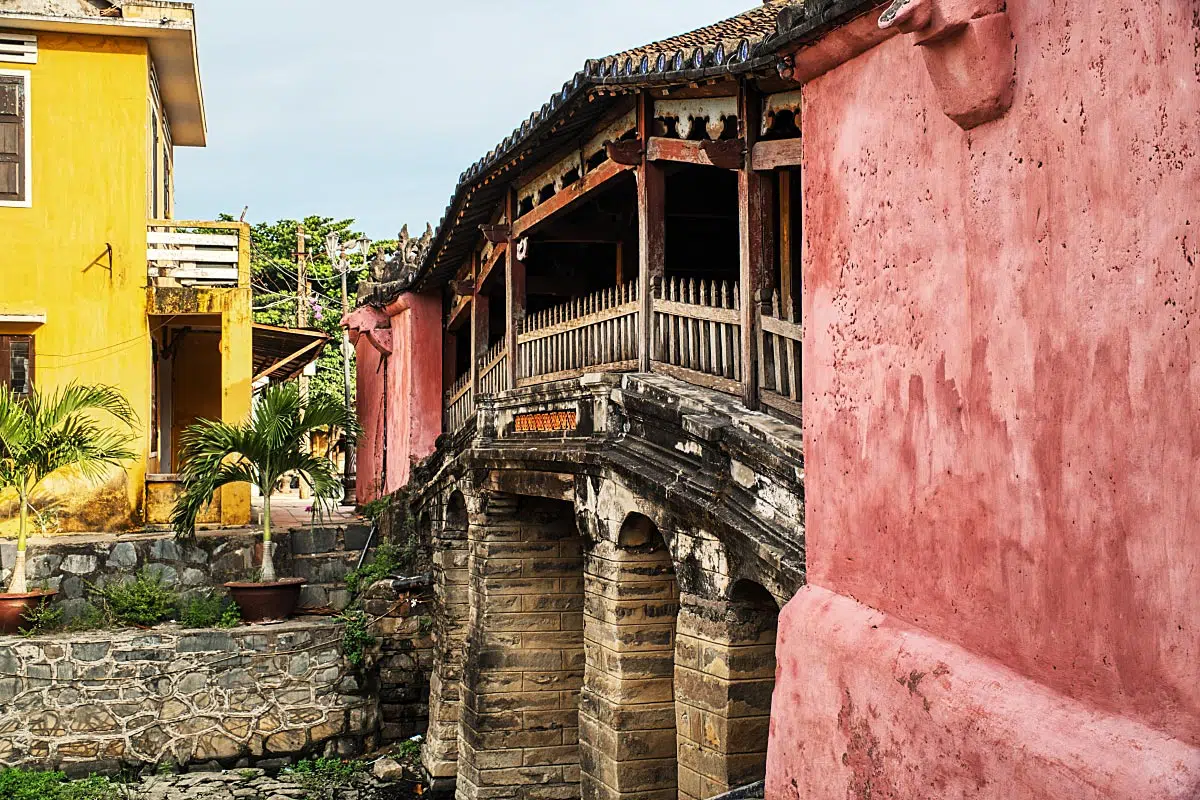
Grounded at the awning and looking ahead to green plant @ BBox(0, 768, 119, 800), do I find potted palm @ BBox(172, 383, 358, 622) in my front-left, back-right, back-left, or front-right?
front-left

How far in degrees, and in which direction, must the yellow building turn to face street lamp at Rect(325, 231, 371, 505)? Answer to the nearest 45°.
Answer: approximately 45° to its left

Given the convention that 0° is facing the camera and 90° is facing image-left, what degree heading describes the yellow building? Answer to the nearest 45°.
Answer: approximately 270°
